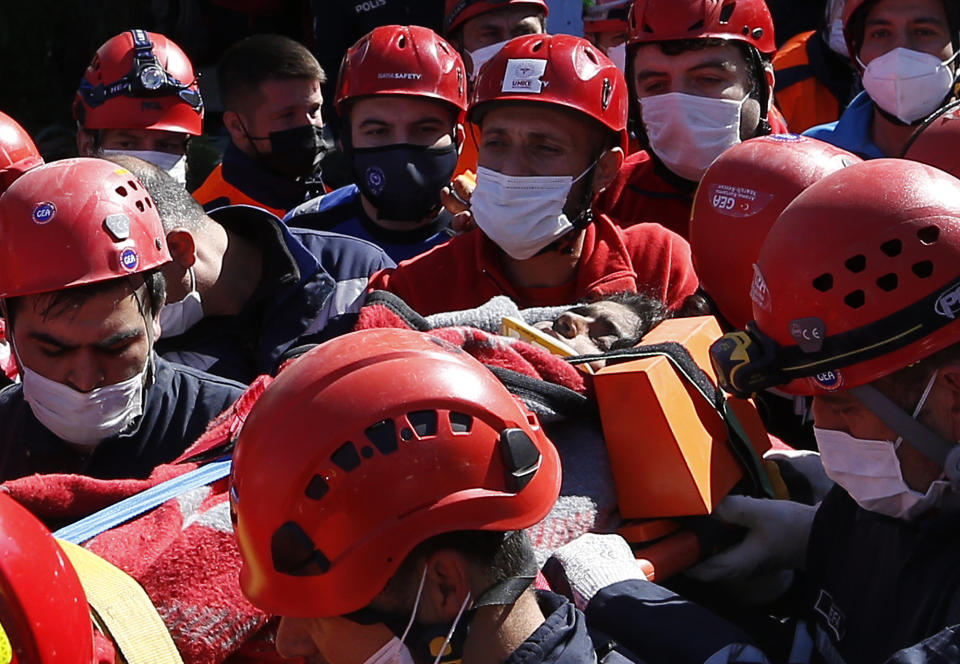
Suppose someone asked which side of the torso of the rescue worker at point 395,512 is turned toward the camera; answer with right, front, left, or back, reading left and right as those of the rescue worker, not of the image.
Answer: left

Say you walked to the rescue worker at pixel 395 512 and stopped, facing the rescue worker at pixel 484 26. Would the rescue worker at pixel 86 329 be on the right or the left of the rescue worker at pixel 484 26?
left

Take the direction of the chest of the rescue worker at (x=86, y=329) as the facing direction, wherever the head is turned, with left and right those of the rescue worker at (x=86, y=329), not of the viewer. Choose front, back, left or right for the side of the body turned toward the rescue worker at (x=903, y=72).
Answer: left

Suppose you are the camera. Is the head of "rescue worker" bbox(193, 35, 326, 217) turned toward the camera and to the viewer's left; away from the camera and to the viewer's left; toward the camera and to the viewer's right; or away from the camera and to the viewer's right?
toward the camera and to the viewer's right

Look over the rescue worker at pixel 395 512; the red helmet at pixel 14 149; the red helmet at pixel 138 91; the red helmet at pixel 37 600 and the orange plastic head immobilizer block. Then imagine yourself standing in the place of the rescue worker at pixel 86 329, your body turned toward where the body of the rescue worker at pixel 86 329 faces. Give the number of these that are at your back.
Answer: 2

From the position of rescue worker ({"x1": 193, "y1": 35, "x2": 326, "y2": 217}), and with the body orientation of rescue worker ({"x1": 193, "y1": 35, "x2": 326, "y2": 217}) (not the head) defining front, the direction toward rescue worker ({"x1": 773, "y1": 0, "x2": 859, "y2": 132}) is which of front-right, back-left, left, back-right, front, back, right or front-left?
front-left

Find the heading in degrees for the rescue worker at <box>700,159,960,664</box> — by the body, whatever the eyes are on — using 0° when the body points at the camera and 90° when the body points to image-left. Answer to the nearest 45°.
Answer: approximately 90°

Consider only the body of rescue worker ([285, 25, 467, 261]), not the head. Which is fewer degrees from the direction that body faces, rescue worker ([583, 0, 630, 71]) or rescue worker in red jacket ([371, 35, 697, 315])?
the rescue worker in red jacket
